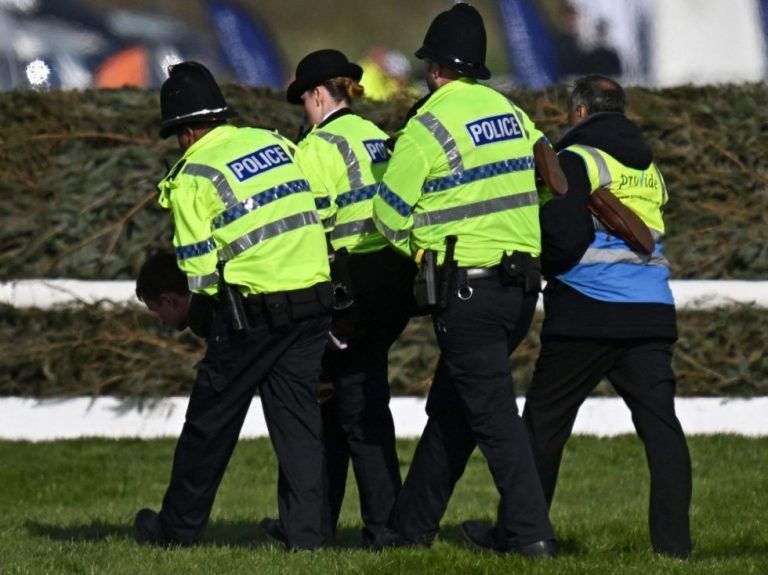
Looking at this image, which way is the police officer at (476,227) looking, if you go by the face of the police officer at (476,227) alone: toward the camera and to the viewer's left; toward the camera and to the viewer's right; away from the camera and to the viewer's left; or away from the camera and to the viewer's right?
away from the camera and to the viewer's left

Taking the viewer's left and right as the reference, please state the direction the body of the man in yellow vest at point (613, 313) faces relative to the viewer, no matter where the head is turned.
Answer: facing away from the viewer and to the left of the viewer

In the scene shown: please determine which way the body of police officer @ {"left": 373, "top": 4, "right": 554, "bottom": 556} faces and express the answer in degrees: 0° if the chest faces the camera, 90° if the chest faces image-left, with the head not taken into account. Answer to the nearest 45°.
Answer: approximately 135°

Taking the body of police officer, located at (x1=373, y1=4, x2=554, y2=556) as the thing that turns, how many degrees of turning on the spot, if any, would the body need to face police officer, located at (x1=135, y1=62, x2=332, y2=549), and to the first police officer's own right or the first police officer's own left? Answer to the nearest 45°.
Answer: approximately 45° to the first police officer's own left

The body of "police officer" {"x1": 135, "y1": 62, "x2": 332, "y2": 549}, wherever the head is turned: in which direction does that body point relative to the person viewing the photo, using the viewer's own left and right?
facing away from the viewer and to the left of the viewer

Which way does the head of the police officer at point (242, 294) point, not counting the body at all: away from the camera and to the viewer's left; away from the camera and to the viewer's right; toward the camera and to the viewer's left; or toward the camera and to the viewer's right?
away from the camera and to the viewer's left

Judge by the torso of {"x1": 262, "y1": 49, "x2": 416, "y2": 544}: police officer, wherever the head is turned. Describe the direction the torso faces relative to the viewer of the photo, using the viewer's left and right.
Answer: facing away from the viewer and to the left of the viewer

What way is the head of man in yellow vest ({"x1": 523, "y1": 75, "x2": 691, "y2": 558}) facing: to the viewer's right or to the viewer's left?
to the viewer's left
